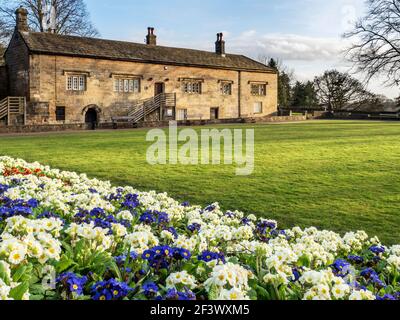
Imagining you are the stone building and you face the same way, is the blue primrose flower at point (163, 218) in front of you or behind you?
in front

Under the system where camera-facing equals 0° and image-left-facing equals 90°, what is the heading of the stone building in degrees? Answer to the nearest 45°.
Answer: approximately 315°

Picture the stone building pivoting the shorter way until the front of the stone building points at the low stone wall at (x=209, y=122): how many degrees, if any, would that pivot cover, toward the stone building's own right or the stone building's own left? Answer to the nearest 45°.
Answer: approximately 45° to the stone building's own left

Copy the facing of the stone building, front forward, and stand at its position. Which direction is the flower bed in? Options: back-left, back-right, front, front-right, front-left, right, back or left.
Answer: front-right

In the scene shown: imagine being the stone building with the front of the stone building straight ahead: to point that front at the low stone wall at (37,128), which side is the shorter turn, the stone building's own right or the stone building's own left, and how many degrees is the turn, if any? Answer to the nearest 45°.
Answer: approximately 45° to the stone building's own right

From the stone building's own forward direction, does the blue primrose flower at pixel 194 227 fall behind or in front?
in front
